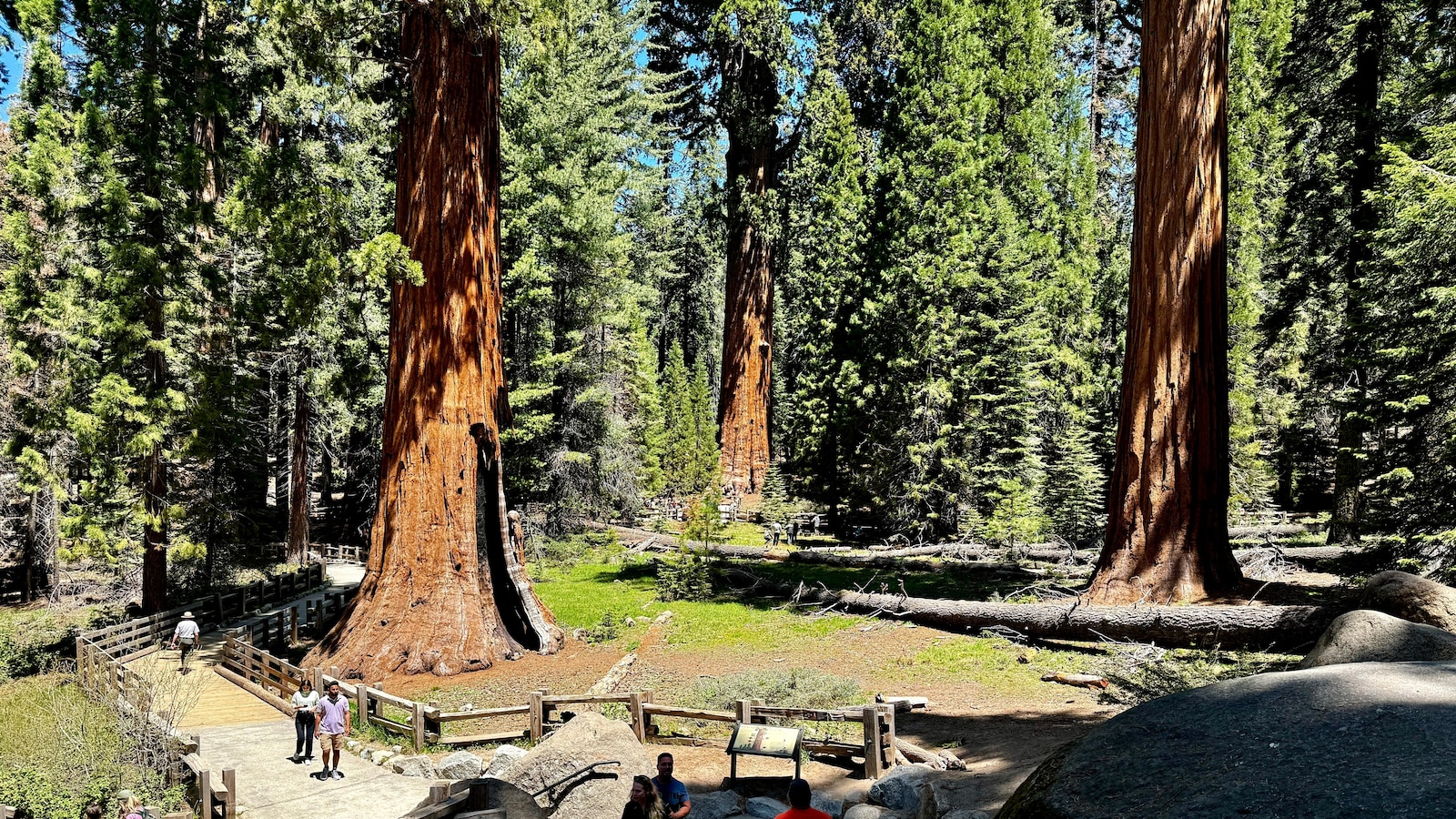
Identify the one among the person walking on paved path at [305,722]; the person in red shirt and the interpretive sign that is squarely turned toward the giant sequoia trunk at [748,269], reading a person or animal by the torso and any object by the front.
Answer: the person in red shirt

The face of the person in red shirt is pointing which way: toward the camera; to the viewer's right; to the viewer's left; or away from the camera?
away from the camera

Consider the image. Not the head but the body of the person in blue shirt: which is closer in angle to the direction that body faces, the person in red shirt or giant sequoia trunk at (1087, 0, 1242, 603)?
the person in red shirt

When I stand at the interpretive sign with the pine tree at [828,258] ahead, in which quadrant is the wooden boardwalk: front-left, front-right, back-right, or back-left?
front-left

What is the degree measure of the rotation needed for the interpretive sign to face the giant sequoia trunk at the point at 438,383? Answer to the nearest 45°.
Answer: approximately 135° to its right

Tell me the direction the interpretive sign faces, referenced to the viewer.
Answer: facing the viewer

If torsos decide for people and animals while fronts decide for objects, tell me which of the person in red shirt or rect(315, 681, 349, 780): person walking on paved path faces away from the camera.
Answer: the person in red shirt

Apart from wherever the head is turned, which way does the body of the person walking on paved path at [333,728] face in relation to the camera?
toward the camera

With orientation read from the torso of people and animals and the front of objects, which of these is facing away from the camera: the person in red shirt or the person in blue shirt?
the person in red shirt

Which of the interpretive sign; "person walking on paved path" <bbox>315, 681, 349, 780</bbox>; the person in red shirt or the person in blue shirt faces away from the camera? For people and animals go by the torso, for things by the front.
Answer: the person in red shirt

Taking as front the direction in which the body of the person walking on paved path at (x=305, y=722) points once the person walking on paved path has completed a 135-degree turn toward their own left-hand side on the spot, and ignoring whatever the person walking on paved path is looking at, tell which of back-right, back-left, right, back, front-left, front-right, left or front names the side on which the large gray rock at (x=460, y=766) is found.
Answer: right

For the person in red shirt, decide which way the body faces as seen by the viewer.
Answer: away from the camera

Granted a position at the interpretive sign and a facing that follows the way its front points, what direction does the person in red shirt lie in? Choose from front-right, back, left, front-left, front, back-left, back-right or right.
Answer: front

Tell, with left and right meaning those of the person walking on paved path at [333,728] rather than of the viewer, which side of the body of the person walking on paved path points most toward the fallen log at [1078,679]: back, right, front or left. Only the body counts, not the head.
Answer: left

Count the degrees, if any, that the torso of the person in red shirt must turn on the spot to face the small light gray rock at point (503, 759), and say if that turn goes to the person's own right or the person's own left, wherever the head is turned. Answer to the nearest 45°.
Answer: approximately 45° to the person's own left

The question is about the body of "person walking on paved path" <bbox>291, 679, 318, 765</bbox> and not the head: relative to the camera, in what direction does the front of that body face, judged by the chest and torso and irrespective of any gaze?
toward the camera

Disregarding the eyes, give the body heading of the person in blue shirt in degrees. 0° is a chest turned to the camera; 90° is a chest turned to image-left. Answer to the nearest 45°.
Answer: approximately 0°
